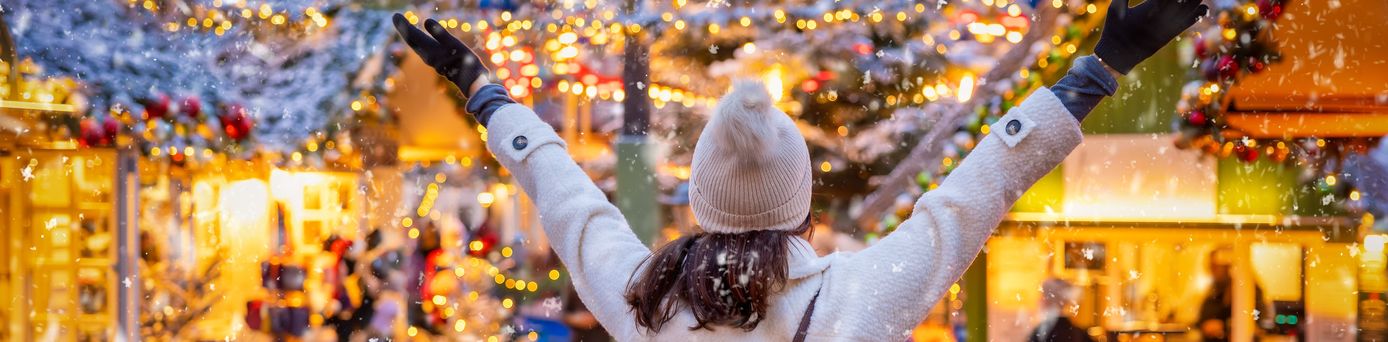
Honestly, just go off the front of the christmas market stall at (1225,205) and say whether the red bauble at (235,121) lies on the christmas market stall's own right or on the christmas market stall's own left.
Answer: on the christmas market stall's own right

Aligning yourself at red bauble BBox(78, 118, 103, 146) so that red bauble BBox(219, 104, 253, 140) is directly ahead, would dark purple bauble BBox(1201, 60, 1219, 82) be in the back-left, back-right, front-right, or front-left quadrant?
front-right

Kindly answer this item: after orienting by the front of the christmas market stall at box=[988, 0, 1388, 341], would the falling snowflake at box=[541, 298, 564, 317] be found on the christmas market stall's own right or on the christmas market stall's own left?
on the christmas market stall's own right

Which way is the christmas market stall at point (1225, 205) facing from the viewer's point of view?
toward the camera

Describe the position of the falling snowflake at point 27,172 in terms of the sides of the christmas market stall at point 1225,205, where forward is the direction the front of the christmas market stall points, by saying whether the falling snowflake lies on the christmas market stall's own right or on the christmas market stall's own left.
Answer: on the christmas market stall's own right

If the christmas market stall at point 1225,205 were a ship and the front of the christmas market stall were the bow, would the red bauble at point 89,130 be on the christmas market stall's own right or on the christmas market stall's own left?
on the christmas market stall's own right
